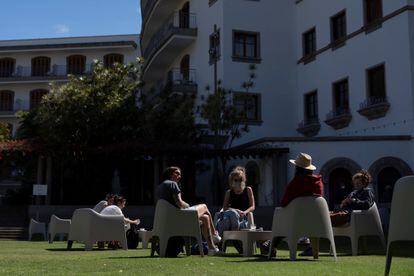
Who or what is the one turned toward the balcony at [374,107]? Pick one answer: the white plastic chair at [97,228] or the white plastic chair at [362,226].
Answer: the white plastic chair at [97,228]

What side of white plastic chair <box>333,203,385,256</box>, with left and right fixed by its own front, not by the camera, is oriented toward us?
left

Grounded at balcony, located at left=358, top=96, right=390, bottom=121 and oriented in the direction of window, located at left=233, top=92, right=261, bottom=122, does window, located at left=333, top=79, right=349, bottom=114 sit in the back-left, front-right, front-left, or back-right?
front-right

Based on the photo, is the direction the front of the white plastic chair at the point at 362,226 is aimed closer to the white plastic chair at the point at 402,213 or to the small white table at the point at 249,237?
the small white table

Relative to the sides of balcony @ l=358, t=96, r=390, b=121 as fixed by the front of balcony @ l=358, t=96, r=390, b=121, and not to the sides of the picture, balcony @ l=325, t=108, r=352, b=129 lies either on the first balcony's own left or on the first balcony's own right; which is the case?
on the first balcony's own right

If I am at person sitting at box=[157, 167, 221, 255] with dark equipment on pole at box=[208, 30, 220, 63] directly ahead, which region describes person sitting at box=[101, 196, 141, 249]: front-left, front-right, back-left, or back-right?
front-left

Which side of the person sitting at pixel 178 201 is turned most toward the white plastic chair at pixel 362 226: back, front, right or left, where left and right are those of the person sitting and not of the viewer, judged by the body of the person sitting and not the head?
front

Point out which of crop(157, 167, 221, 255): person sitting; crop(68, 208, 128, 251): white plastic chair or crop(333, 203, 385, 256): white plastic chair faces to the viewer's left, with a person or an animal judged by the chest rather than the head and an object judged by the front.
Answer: crop(333, 203, 385, 256): white plastic chair

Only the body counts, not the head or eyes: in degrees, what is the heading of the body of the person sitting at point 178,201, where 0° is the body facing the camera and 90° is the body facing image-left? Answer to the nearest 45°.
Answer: approximately 270°

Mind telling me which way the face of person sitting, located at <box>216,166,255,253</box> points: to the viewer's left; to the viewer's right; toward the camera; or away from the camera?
toward the camera

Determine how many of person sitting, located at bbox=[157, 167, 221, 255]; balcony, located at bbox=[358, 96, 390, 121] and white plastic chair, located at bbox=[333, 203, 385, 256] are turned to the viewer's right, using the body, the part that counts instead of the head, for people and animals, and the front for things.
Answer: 1

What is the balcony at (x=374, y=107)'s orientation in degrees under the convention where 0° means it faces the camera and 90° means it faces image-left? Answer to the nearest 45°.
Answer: approximately 45°
